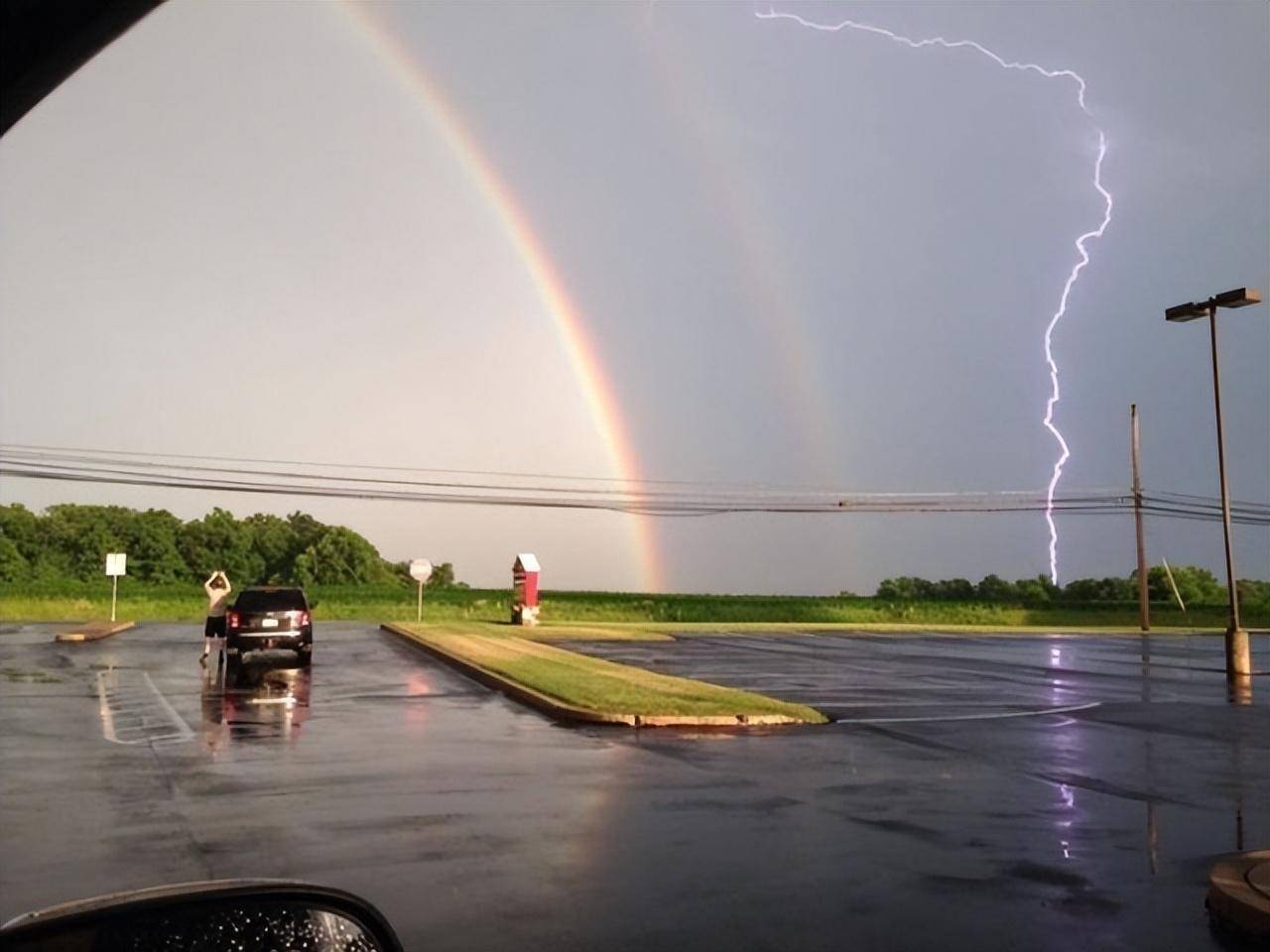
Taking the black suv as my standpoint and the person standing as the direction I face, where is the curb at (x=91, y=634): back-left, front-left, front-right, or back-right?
front-right

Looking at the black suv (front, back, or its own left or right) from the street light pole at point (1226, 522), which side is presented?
right

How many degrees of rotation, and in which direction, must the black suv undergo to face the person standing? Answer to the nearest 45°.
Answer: approximately 90° to its left

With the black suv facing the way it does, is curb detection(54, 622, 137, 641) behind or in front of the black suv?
in front

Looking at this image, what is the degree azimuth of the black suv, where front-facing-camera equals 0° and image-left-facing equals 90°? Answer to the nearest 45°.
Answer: approximately 180°

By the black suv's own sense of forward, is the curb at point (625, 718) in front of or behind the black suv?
behind
